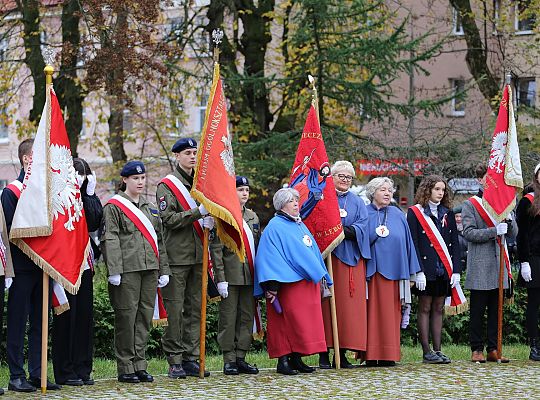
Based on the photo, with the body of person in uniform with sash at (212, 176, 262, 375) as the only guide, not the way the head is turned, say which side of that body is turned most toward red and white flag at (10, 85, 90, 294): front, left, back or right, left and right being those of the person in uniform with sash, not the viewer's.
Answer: right

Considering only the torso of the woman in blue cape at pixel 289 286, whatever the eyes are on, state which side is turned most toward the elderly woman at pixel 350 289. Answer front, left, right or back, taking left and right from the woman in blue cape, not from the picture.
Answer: left

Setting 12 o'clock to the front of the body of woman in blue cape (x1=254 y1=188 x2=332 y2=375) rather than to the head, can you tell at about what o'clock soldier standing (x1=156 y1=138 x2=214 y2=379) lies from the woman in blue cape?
The soldier standing is roughly at 4 o'clock from the woman in blue cape.

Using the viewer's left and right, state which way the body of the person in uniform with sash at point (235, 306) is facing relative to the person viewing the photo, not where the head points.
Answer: facing the viewer and to the right of the viewer

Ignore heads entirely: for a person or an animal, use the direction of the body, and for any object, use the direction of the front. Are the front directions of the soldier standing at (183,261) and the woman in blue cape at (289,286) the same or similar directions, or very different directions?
same or similar directions

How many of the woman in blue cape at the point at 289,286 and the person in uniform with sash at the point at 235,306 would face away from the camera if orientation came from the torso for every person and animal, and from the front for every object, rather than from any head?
0

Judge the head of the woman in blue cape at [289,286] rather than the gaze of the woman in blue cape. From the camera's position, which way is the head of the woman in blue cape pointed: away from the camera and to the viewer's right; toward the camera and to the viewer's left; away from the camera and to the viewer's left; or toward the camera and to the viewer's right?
toward the camera and to the viewer's right

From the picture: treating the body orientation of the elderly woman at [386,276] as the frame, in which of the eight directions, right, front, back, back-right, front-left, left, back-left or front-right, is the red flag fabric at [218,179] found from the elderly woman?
front-right

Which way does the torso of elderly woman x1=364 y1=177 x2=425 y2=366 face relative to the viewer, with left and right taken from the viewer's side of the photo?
facing the viewer

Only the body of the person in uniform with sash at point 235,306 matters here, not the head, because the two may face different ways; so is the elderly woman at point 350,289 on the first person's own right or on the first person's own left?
on the first person's own left
